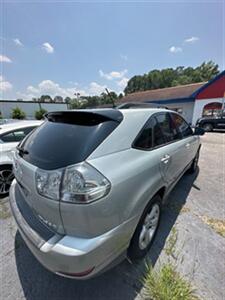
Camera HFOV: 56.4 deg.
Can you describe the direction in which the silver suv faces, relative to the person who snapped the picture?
facing away from the viewer and to the right of the viewer

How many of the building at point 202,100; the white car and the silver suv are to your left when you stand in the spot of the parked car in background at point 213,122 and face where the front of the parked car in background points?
2

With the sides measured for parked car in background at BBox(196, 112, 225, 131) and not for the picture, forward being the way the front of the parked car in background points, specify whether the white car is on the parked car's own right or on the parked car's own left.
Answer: on the parked car's own left

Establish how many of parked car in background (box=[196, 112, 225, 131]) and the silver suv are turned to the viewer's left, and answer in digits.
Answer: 1

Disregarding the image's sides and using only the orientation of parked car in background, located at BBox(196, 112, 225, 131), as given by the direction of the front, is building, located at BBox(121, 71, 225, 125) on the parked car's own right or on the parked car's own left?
on the parked car's own right

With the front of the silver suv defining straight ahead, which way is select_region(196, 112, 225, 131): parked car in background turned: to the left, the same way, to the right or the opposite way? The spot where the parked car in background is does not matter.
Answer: to the left

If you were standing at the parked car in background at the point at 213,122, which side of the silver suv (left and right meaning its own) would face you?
front

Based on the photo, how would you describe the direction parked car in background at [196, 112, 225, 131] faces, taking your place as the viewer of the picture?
facing to the left of the viewer

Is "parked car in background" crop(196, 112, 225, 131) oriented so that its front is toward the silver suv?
no

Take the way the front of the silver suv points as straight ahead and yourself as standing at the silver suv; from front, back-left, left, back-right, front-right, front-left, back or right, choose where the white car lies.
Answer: left

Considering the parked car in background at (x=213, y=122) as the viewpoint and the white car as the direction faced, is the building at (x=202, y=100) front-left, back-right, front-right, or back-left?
back-right
